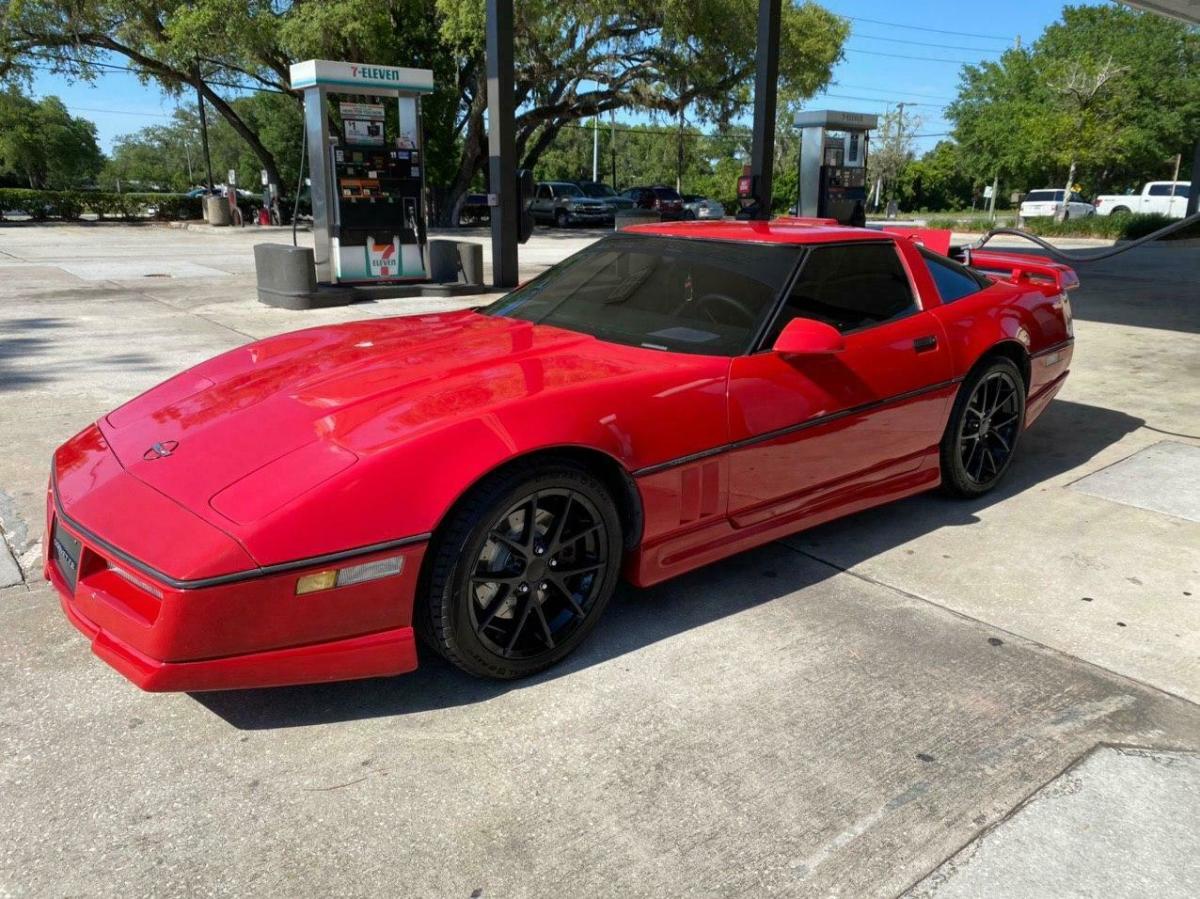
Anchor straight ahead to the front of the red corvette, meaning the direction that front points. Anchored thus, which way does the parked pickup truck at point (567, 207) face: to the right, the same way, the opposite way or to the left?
to the left

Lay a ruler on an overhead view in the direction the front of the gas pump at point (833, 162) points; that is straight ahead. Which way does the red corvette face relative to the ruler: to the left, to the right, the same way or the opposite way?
to the right

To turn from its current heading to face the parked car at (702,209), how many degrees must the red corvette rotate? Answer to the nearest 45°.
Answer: approximately 135° to its right

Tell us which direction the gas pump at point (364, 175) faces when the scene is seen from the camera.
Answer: facing the viewer and to the right of the viewer

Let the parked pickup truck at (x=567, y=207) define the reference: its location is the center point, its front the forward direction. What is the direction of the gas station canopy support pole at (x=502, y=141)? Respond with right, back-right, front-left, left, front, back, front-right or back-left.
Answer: front-right

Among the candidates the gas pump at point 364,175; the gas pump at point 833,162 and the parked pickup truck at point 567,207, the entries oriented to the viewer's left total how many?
0

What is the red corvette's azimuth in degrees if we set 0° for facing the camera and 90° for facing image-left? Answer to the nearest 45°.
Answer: approximately 45°

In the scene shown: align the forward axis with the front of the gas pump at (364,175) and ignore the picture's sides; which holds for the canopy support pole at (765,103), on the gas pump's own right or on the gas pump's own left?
on the gas pump's own left

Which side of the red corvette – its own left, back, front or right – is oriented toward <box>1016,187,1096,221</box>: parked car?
back

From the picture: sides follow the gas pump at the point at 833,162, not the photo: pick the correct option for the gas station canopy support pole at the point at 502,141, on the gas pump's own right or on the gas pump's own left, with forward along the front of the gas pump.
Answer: on the gas pump's own right
